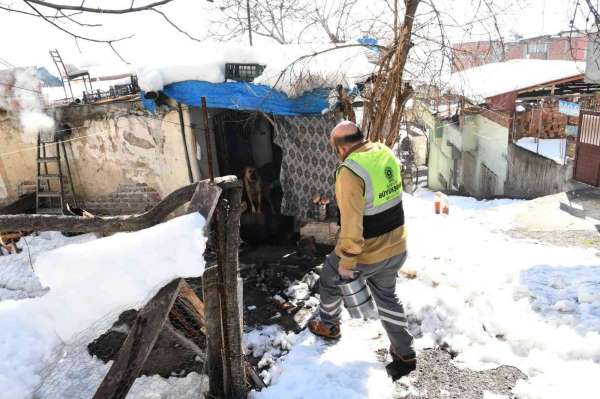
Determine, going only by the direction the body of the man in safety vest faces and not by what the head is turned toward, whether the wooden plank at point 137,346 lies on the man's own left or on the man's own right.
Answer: on the man's own left

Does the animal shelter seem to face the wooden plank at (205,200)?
yes

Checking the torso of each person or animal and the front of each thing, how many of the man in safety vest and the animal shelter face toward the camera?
1

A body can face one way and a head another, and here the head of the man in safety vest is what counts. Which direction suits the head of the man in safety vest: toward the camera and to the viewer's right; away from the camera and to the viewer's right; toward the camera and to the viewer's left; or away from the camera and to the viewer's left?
away from the camera and to the viewer's left

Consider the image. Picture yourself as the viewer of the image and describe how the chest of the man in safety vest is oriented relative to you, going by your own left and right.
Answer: facing away from the viewer and to the left of the viewer

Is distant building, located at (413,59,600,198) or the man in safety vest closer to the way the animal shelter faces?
the man in safety vest

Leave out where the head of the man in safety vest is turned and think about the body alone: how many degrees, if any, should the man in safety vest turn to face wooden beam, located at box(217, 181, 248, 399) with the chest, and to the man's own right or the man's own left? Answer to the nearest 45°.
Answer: approximately 90° to the man's own left

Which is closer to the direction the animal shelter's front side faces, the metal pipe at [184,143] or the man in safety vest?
the man in safety vest

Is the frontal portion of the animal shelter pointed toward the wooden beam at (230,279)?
yes

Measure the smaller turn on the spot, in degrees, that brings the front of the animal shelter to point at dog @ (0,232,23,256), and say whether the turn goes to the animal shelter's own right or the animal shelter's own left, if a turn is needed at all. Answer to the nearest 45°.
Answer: approximately 90° to the animal shelter's own right
